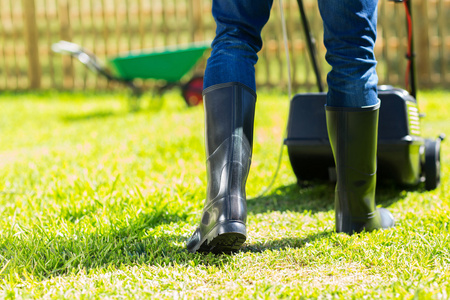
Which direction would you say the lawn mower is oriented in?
away from the camera

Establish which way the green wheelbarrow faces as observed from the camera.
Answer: facing to the right of the viewer

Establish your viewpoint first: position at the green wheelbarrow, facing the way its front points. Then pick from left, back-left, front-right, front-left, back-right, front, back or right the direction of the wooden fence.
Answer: left

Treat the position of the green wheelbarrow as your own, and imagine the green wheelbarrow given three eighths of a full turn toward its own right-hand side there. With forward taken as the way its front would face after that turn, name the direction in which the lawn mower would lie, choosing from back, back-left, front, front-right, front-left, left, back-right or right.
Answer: front-left
